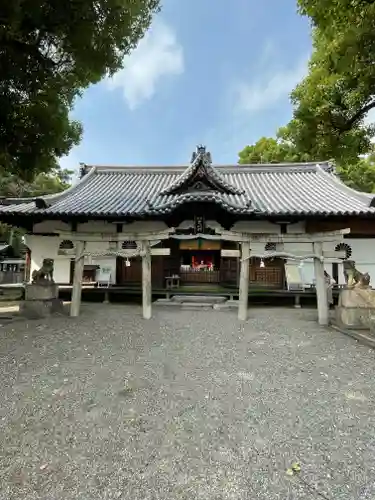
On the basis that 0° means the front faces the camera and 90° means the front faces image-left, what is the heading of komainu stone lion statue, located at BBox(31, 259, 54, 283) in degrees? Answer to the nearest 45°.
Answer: approximately 270°

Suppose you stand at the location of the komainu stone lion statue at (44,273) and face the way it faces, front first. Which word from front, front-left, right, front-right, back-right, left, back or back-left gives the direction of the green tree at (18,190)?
left

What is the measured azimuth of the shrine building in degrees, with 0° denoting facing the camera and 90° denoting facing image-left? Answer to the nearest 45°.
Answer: approximately 0°

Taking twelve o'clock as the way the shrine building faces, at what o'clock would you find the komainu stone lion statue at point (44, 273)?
The komainu stone lion statue is roughly at 2 o'clock from the shrine building.

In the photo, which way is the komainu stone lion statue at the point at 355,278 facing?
to the viewer's left

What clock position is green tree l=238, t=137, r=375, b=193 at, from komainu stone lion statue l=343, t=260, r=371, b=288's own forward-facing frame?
The green tree is roughly at 3 o'clock from the komainu stone lion statue.
